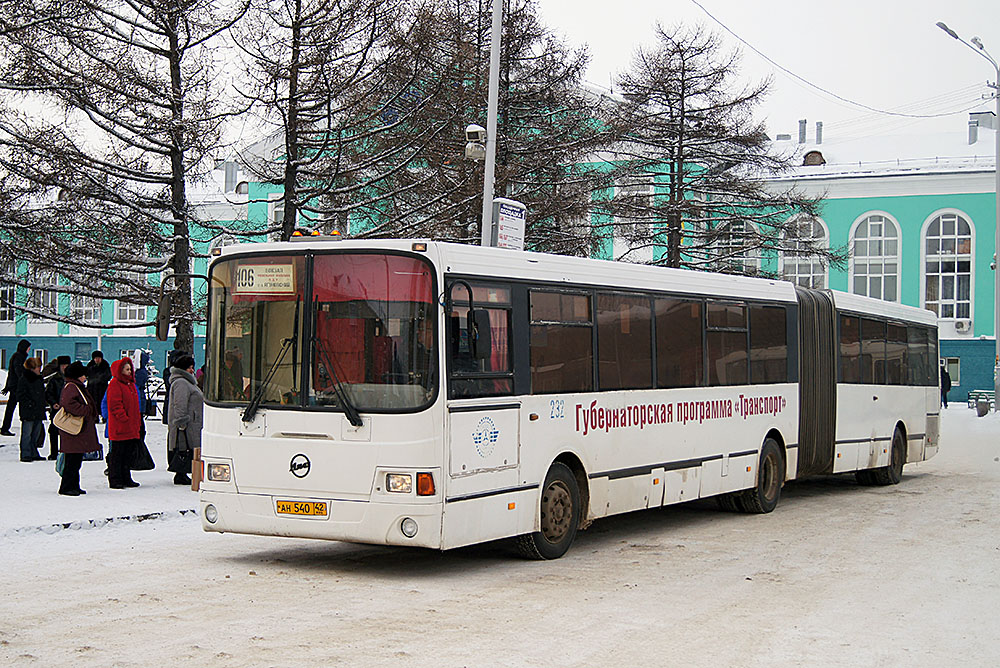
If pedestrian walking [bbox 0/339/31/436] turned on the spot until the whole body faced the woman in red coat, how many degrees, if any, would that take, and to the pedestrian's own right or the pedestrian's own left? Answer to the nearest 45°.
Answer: approximately 90° to the pedestrian's own right

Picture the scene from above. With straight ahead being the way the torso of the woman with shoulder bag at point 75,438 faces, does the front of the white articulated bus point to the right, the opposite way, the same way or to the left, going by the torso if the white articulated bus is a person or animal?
the opposite way

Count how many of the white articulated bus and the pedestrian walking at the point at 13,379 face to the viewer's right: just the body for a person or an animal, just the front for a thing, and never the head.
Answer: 1

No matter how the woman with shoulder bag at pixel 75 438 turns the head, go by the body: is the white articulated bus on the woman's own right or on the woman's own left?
on the woman's own right

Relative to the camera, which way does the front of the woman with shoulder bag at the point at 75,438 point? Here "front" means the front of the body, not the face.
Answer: to the viewer's right

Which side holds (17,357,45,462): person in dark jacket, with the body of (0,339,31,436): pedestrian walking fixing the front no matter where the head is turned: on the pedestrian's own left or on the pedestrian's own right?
on the pedestrian's own right

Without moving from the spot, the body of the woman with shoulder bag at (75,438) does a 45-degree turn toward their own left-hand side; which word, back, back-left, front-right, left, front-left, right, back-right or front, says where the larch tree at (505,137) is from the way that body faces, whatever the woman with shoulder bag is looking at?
front

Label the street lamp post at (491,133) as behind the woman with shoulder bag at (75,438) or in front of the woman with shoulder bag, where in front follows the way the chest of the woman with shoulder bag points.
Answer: in front

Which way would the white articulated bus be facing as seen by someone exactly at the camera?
facing the viewer and to the left of the viewer
